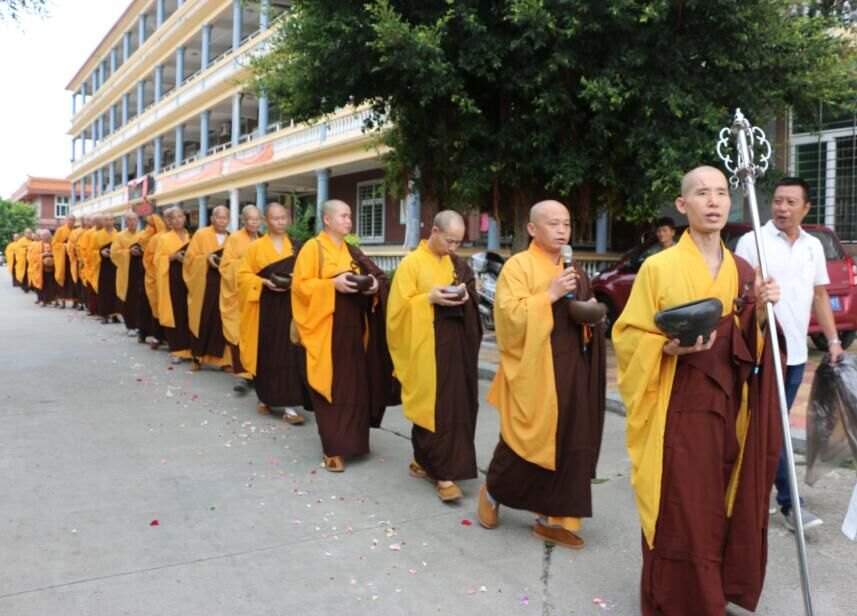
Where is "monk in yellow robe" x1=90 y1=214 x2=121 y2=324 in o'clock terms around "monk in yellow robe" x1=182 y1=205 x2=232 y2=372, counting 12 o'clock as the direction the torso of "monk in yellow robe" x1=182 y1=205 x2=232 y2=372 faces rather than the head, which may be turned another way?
"monk in yellow robe" x1=90 y1=214 x2=121 y2=324 is roughly at 7 o'clock from "monk in yellow robe" x1=182 y1=205 x2=232 y2=372.

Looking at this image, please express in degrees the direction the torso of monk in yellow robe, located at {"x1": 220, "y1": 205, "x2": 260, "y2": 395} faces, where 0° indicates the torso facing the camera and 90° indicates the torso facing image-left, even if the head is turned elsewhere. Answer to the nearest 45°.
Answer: approximately 315°

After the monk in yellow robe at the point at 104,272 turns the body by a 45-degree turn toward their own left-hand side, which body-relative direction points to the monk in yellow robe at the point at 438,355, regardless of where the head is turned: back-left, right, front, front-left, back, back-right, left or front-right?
right

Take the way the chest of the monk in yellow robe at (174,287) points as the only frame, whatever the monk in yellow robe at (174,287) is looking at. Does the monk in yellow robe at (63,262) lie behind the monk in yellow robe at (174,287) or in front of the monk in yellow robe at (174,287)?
behind

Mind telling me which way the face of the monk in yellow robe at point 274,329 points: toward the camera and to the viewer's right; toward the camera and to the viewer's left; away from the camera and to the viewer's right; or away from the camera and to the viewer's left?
toward the camera and to the viewer's right

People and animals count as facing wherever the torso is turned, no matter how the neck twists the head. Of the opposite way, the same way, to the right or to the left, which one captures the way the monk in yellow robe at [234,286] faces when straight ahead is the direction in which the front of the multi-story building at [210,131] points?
to the left

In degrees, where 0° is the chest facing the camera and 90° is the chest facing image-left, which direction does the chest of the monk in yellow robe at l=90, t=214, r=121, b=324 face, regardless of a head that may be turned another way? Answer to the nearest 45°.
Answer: approximately 315°

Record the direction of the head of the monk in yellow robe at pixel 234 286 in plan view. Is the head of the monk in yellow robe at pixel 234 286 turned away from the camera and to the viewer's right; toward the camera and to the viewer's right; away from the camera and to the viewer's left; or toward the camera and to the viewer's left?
toward the camera and to the viewer's right

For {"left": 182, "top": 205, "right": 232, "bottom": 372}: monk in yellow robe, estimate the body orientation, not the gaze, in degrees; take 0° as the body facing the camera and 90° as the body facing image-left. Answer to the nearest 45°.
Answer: approximately 315°

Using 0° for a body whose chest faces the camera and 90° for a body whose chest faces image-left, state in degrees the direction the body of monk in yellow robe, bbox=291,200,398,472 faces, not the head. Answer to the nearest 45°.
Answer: approximately 315°
